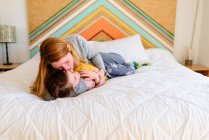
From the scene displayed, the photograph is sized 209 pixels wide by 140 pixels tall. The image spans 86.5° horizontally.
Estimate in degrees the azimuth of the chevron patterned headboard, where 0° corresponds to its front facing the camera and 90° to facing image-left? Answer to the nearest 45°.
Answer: approximately 0°

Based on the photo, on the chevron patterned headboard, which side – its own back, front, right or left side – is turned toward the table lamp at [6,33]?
right
